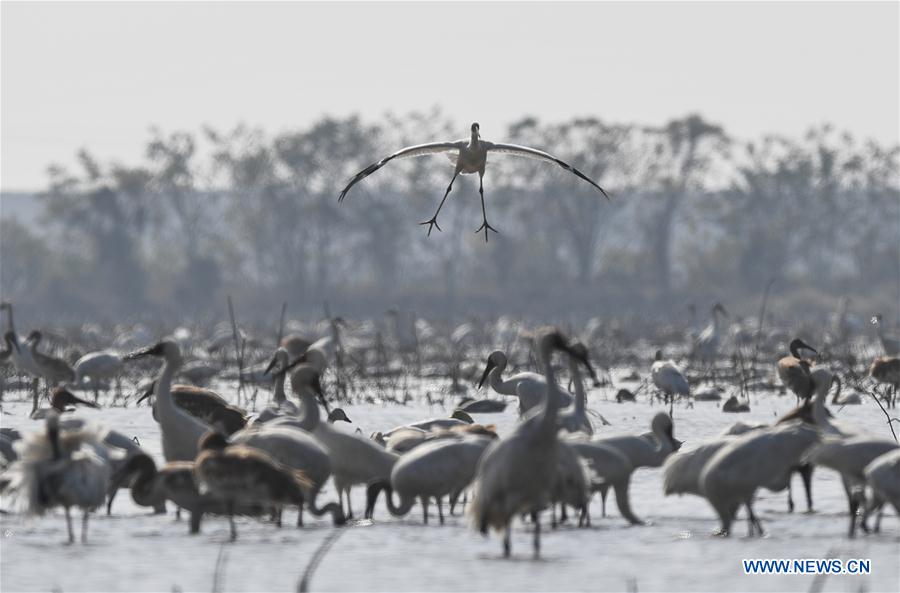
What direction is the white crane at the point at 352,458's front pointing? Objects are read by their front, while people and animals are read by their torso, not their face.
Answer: to the viewer's left

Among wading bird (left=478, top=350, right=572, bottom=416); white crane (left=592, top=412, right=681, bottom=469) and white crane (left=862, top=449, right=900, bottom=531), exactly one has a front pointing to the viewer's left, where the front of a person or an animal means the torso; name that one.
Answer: the wading bird

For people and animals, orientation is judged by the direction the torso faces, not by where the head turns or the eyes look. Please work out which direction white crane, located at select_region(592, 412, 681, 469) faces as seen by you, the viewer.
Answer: facing to the right of the viewer

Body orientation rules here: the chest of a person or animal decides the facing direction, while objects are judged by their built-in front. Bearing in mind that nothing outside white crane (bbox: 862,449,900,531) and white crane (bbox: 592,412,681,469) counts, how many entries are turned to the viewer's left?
0

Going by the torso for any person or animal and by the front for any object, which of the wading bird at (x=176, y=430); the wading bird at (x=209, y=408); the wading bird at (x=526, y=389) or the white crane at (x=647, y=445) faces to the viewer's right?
the white crane

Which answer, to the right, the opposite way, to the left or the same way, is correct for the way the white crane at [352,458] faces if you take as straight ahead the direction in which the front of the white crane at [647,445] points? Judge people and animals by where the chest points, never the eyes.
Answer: the opposite way

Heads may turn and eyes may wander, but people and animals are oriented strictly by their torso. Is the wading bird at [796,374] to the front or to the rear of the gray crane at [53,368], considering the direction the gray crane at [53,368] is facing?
to the rear

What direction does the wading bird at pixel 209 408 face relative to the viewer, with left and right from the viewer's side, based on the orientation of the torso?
facing to the left of the viewer

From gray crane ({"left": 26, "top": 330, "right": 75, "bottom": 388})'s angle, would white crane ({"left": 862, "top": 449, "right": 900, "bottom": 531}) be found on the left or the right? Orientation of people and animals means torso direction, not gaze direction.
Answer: on its left

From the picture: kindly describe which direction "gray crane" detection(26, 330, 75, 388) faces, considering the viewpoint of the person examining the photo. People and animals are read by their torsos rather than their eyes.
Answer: facing to the left of the viewer

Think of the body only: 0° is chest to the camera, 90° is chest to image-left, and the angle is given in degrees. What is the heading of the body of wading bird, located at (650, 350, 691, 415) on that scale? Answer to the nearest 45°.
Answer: approximately 90°
